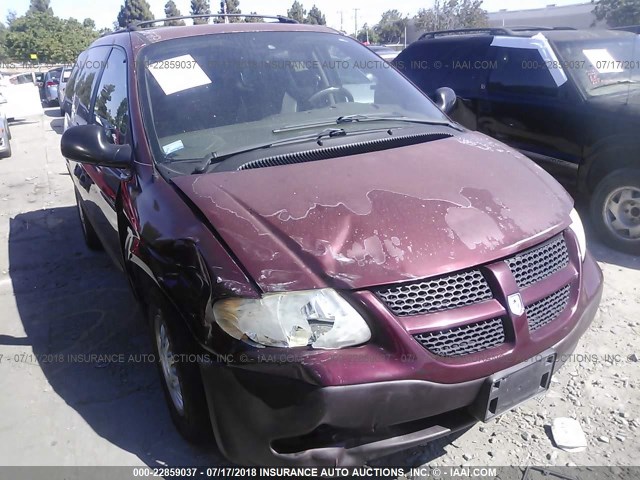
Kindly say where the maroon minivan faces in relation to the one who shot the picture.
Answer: facing the viewer and to the right of the viewer

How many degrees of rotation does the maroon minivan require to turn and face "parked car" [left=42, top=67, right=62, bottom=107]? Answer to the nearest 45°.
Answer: approximately 180°

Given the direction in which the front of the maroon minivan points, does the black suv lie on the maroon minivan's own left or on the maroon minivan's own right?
on the maroon minivan's own left

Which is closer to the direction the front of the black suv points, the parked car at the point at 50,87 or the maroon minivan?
the maroon minivan

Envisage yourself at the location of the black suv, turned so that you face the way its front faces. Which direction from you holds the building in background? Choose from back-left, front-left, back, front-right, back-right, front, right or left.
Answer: back-left

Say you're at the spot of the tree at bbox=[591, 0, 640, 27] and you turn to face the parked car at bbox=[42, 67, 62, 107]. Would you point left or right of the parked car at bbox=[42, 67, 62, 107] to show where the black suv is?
left

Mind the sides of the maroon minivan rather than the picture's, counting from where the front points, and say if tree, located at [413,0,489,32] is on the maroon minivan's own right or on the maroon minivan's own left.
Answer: on the maroon minivan's own left
